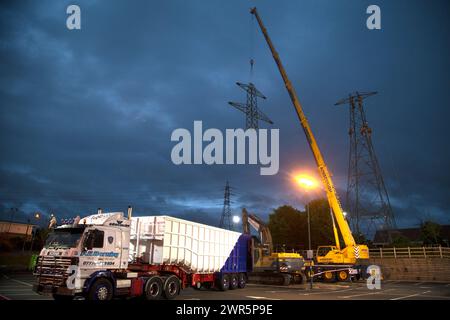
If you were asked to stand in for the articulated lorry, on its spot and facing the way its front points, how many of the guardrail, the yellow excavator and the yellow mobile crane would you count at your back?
3

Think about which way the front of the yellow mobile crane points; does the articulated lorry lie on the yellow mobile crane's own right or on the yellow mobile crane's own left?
on the yellow mobile crane's own left

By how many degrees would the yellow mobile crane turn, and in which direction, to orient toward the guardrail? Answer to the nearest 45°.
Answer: approximately 135° to its right

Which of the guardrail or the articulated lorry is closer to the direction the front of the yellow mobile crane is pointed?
the articulated lorry

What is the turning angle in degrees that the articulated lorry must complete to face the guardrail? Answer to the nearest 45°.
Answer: approximately 180°

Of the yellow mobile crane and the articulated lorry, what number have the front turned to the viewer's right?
0

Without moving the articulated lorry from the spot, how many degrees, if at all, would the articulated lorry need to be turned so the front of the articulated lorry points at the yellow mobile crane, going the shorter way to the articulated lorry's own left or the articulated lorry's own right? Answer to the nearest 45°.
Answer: approximately 180°

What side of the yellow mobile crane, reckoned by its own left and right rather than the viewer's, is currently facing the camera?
left

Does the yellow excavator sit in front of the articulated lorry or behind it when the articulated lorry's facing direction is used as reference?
behind

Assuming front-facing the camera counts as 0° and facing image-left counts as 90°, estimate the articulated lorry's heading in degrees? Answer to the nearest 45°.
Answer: approximately 45°
